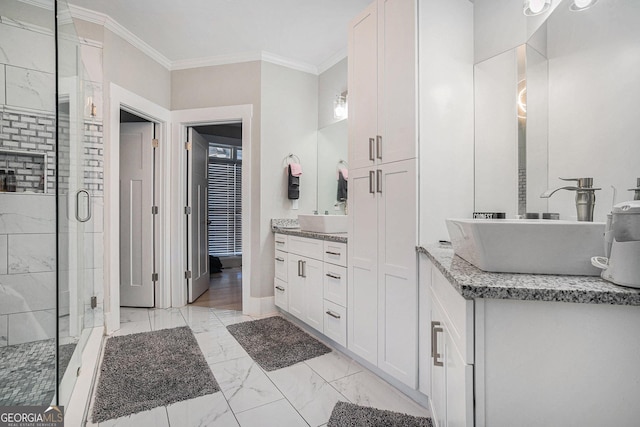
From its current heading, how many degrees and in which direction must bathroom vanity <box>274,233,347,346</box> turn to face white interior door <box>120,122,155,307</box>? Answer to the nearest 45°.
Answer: approximately 90° to its right

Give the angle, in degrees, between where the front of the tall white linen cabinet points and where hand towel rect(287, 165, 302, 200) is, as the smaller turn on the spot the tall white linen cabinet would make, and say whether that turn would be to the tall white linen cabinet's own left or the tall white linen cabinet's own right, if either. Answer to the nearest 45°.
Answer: approximately 90° to the tall white linen cabinet's own right

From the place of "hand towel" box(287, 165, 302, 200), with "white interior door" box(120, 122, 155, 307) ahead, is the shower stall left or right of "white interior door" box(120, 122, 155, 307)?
left

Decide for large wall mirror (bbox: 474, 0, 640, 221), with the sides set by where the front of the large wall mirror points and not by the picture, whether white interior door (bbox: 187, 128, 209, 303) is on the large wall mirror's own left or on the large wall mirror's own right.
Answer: on the large wall mirror's own right

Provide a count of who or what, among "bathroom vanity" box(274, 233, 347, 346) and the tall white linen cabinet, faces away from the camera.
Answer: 0

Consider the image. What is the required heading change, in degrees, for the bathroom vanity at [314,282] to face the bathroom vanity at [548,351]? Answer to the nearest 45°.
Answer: approximately 45° to its left

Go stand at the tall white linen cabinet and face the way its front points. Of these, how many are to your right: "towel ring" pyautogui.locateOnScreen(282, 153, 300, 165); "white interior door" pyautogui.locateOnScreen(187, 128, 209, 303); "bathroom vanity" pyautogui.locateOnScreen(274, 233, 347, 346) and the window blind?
4

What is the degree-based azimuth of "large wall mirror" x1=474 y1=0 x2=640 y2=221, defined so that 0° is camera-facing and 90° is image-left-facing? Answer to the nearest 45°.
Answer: approximately 45°

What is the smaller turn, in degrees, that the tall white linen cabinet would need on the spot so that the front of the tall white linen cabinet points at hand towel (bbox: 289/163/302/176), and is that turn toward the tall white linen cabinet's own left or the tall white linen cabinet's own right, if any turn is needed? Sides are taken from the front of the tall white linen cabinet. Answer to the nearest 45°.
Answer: approximately 90° to the tall white linen cabinet's own right

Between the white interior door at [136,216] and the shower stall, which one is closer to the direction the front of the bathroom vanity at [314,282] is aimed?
the shower stall

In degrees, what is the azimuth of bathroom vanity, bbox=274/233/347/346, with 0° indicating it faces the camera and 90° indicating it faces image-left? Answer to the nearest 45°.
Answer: approximately 45°

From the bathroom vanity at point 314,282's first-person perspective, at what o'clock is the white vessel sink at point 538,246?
The white vessel sink is roughly at 10 o'clock from the bathroom vanity.

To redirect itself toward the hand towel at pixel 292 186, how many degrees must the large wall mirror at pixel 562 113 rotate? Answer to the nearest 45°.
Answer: approximately 45° to its right

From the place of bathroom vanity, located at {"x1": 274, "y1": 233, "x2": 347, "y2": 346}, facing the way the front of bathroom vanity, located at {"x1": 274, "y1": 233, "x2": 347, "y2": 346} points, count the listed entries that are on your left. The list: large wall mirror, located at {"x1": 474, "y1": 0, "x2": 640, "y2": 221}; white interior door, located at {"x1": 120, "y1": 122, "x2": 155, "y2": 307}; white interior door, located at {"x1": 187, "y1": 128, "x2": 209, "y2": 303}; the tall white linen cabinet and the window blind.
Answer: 2
